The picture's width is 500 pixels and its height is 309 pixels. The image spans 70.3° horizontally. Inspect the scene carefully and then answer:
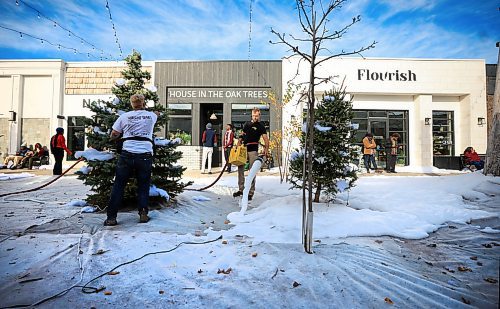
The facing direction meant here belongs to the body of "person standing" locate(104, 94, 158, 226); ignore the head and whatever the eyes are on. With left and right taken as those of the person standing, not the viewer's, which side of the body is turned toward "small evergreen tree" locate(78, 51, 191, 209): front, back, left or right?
front

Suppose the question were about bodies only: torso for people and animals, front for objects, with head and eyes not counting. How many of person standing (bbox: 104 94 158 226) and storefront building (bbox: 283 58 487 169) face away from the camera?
1

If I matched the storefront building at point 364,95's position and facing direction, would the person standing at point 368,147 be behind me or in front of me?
in front

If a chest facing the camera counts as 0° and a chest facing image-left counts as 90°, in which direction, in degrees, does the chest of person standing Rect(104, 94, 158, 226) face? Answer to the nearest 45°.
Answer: approximately 180°

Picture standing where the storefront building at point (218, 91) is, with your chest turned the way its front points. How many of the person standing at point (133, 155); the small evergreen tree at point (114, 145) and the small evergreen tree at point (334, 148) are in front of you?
3

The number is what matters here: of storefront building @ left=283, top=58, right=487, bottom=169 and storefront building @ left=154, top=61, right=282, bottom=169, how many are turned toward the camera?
2

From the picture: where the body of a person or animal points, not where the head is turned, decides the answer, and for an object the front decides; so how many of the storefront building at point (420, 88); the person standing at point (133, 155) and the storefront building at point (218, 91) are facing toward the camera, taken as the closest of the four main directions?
2

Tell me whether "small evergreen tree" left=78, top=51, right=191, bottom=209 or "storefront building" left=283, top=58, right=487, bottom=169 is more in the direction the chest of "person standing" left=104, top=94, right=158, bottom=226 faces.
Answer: the small evergreen tree

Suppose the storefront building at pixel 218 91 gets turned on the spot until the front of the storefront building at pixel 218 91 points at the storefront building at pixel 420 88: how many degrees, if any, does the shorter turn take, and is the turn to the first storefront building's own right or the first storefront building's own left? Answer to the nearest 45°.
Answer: approximately 90° to the first storefront building's own left

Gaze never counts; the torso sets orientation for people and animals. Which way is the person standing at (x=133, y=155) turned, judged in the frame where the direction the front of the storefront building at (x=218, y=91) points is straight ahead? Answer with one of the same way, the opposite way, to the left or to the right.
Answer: the opposite way
